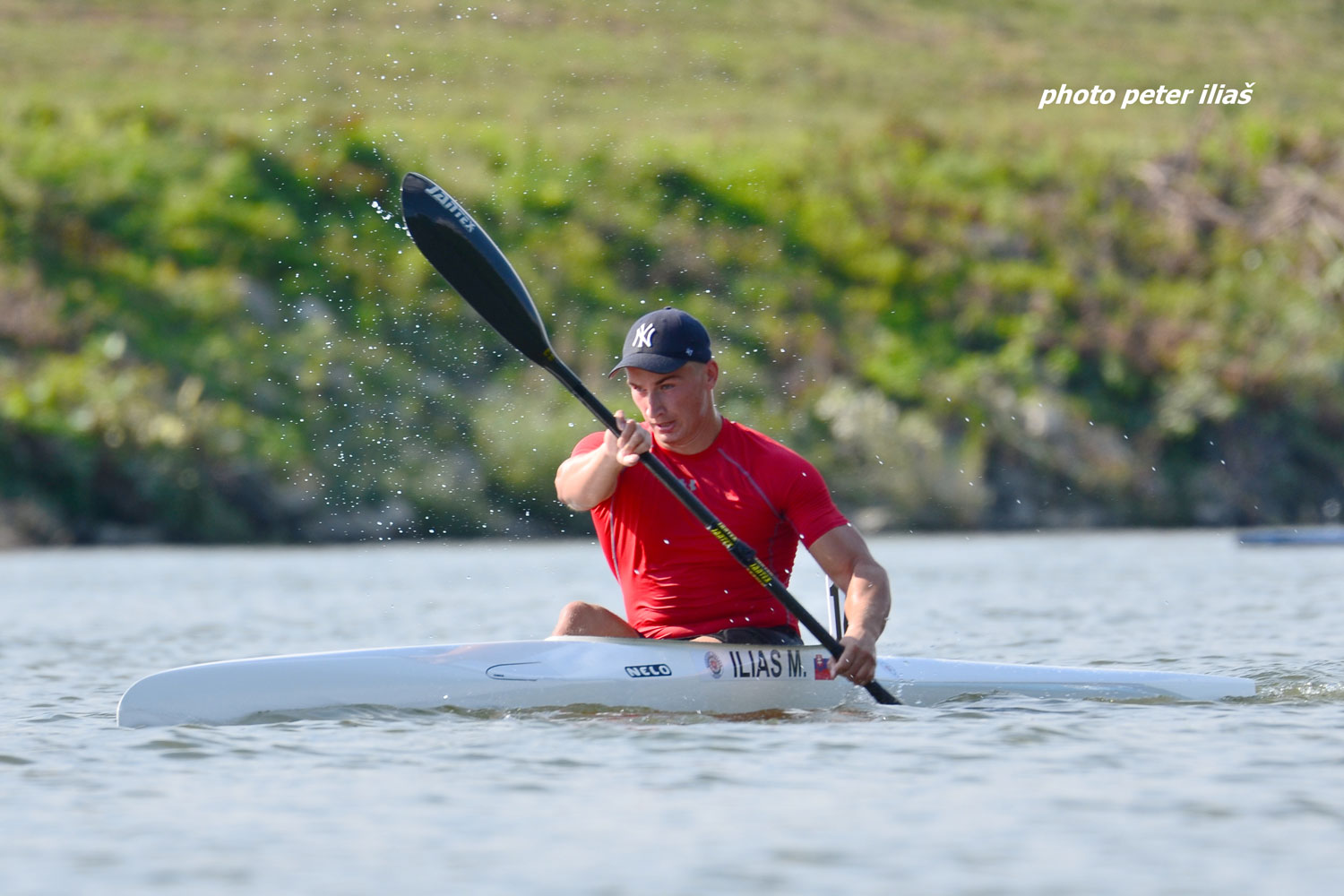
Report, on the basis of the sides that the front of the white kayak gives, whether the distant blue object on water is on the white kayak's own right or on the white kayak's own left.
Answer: on the white kayak's own right

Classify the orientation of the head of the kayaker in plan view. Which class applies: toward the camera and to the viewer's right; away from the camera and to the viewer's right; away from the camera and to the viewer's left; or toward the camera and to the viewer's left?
toward the camera and to the viewer's left

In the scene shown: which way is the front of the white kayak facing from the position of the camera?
facing to the left of the viewer

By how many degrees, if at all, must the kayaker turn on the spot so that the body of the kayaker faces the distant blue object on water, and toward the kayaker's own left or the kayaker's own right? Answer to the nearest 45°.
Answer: approximately 180°

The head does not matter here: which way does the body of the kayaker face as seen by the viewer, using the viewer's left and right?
facing the viewer and to the left of the viewer
